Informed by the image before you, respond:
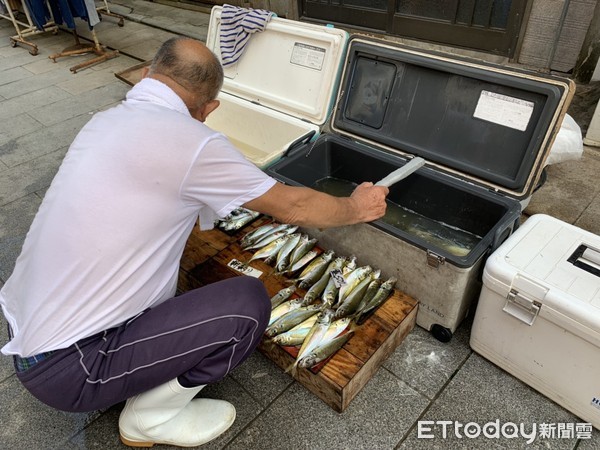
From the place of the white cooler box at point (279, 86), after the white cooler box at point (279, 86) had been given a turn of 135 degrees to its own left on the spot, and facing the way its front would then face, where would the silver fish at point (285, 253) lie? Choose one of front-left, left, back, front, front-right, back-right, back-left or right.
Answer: right

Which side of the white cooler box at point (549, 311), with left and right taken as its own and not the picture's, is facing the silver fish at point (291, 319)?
front

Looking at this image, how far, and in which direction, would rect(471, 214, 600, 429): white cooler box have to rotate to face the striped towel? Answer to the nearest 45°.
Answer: approximately 45° to its right

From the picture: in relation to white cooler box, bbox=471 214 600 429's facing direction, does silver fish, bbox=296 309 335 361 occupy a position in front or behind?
in front

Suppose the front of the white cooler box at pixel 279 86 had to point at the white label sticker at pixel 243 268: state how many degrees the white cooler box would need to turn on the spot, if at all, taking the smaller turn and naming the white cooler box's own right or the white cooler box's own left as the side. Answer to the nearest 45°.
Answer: approximately 45° to the white cooler box's own left

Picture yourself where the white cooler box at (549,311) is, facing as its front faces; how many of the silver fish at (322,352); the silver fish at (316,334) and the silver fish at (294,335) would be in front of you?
3

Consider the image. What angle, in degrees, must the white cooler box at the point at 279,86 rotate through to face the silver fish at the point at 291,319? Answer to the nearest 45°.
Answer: approximately 45° to its left

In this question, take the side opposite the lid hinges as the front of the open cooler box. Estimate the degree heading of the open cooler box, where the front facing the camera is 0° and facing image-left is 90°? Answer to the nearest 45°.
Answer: approximately 45°

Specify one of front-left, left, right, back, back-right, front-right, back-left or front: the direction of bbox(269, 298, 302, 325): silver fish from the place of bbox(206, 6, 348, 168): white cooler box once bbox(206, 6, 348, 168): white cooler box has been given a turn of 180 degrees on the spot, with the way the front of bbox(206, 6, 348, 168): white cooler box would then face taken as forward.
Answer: back-right

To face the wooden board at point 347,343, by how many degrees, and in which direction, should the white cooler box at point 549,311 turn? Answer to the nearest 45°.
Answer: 0° — it already faces it

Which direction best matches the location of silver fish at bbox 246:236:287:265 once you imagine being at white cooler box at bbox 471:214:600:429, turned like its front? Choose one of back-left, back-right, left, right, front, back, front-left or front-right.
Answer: front-right

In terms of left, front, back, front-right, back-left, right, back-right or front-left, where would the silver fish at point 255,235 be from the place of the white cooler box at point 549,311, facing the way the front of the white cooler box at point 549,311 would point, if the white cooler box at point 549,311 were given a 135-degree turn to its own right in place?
left

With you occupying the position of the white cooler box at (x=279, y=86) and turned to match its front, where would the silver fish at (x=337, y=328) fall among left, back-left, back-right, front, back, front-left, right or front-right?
front-left

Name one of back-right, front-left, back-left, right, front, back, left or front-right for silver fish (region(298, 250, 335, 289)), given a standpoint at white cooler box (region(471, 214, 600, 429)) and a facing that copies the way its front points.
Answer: front-right

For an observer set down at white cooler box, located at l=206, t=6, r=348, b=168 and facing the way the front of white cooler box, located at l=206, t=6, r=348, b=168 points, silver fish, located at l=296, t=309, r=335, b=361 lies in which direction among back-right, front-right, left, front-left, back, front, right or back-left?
front-left

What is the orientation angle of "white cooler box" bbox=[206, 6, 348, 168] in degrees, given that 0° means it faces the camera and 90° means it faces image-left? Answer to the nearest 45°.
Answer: approximately 45°

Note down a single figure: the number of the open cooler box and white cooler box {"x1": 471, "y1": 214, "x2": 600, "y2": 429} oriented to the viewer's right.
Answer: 0
